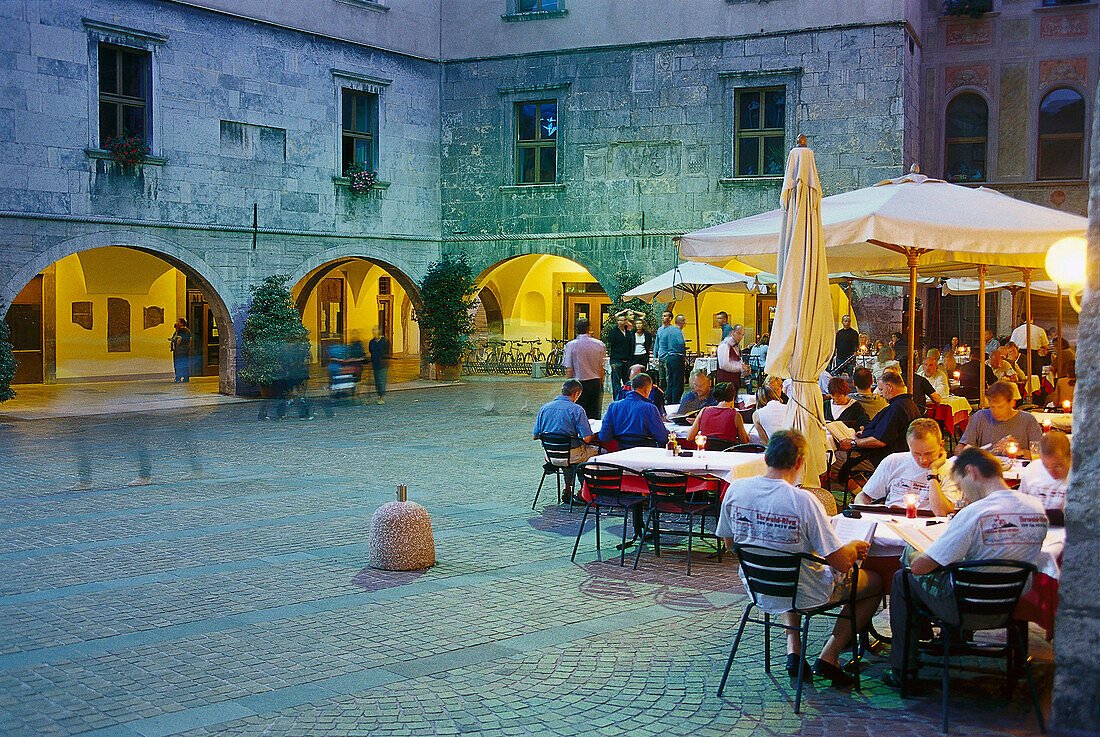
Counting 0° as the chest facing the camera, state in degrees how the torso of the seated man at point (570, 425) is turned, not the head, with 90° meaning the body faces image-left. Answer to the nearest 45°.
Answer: approximately 225°

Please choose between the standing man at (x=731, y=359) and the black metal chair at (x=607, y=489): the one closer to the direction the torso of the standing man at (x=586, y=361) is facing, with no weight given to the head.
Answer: the standing man

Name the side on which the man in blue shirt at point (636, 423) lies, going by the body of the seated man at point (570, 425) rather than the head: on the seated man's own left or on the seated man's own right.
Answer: on the seated man's own right

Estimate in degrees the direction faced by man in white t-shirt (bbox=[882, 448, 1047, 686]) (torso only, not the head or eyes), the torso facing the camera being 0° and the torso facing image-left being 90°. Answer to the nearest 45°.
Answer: approximately 135°

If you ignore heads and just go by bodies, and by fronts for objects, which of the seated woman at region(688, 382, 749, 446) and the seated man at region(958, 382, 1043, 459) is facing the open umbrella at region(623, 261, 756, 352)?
the seated woman

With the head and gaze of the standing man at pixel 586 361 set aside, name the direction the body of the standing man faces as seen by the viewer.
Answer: away from the camera

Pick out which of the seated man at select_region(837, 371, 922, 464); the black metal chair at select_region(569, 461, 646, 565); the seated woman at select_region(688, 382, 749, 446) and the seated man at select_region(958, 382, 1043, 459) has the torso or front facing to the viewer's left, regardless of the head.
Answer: the seated man at select_region(837, 371, 922, 464)

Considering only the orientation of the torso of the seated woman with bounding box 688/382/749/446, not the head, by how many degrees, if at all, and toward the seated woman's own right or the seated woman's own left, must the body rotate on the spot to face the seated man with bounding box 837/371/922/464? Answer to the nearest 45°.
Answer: approximately 90° to the seated woman's own right

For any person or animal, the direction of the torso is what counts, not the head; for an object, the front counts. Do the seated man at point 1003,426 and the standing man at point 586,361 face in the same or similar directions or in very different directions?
very different directions

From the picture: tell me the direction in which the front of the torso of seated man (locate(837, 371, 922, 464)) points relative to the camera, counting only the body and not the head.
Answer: to the viewer's left

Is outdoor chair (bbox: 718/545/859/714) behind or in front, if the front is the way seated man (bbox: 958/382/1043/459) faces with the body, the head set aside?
in front
